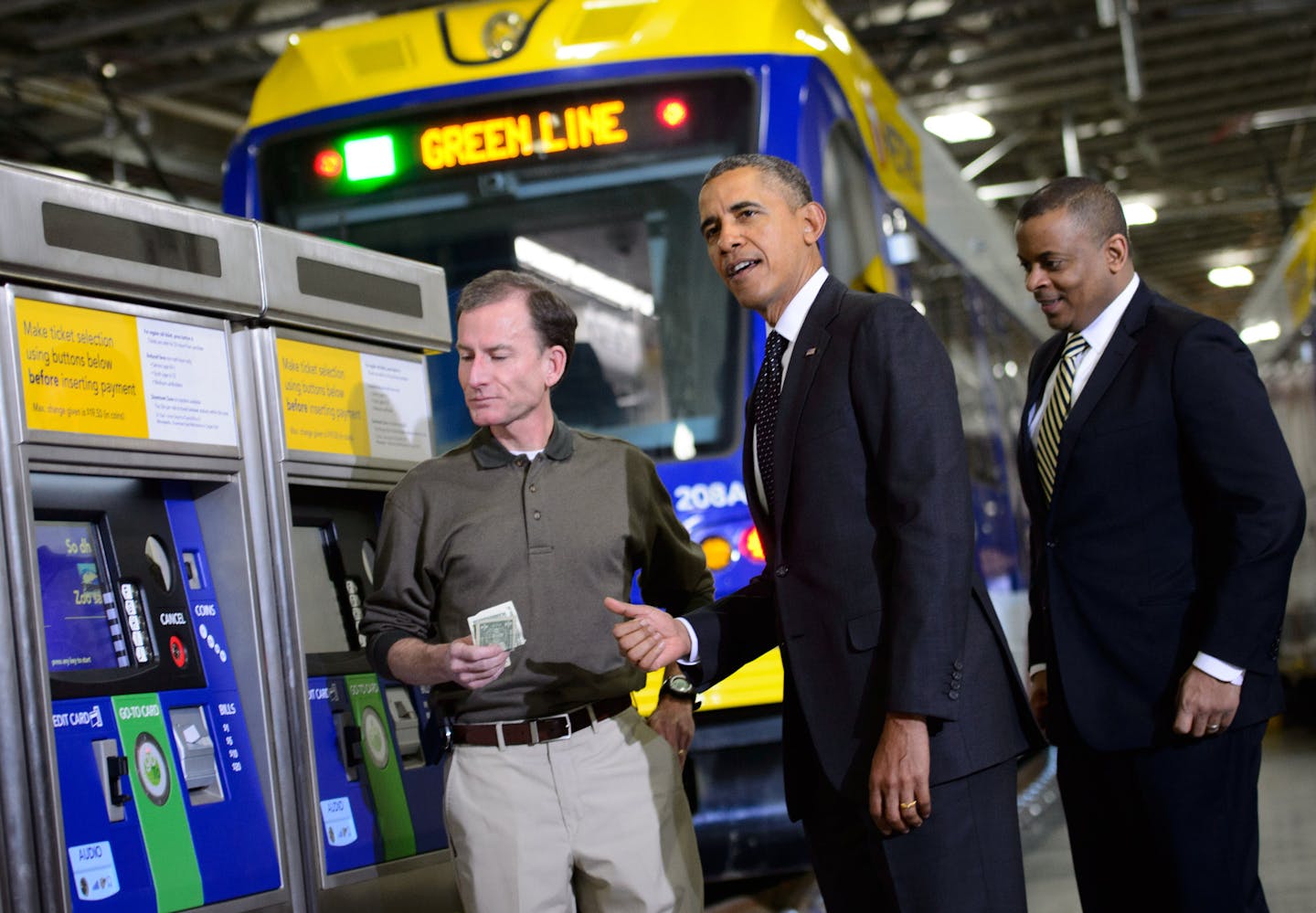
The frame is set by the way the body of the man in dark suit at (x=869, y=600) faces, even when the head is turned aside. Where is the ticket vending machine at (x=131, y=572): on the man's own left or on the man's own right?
on the man's own right

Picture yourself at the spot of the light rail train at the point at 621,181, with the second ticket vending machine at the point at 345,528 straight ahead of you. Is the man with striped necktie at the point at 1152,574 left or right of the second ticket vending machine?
left

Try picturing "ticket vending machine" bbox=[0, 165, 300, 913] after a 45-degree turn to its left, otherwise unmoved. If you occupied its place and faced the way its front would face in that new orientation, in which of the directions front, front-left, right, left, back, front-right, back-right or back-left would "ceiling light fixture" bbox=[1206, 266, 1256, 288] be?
front-left

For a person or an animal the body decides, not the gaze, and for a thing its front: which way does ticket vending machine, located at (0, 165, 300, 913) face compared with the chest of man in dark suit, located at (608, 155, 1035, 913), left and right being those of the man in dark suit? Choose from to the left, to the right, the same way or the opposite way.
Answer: to the left

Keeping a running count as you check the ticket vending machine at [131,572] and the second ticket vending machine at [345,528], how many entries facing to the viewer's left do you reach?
0

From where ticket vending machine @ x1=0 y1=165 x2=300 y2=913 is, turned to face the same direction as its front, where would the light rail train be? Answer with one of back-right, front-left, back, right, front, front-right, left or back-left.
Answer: left

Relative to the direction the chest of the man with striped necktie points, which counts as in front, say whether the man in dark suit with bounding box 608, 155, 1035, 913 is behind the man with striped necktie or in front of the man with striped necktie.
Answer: in front

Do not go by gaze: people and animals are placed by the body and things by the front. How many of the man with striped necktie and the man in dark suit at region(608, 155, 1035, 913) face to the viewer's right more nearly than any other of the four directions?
0

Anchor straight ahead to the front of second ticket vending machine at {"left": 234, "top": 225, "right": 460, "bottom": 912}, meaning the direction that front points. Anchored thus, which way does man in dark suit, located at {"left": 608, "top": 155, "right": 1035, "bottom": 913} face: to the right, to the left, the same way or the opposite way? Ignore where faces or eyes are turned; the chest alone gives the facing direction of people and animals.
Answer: to the right

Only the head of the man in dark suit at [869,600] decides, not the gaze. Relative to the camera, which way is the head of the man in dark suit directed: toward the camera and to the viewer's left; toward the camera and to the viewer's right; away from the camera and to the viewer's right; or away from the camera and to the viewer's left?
toward the camera and to the viewer's left

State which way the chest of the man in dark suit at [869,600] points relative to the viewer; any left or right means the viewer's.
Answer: facing the viewer and to the left of the viewer

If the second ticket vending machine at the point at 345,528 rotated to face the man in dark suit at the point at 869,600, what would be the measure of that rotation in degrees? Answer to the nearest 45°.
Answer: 0° — it already faces them

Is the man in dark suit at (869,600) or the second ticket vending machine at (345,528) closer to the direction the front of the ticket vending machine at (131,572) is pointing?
the man in dark suit

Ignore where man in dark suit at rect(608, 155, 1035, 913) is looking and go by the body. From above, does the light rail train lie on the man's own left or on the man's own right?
on the man's own right

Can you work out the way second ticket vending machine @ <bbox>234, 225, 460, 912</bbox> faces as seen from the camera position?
facing the viewer and to the right of the viewer
